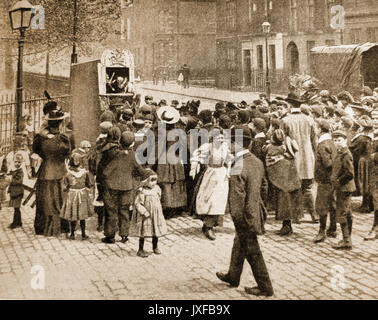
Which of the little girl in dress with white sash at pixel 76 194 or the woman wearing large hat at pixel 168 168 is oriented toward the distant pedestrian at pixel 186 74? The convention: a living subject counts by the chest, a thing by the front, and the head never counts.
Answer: the woman wearing large hat

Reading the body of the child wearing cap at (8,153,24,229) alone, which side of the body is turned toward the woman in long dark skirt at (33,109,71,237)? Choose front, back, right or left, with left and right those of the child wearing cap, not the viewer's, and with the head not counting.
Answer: left

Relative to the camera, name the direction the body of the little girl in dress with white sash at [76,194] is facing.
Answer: toward the camera

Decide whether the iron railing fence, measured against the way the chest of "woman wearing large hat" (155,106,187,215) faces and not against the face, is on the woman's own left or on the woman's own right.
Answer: on the woman's own left

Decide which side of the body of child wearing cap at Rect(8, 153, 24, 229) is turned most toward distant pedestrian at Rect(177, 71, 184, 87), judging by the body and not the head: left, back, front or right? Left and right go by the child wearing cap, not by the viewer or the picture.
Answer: back

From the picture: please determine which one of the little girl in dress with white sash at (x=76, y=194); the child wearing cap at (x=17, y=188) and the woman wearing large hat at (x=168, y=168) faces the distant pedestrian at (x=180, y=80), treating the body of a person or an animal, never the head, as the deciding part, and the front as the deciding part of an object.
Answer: the woman wearing large hat

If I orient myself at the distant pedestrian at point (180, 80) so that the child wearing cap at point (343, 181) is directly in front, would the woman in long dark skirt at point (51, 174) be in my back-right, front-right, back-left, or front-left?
front-right

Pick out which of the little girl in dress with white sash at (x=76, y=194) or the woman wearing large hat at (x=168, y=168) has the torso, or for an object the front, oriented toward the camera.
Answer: the little girl in dress with white sash

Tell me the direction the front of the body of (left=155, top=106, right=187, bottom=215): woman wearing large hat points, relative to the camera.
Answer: away from the camera
